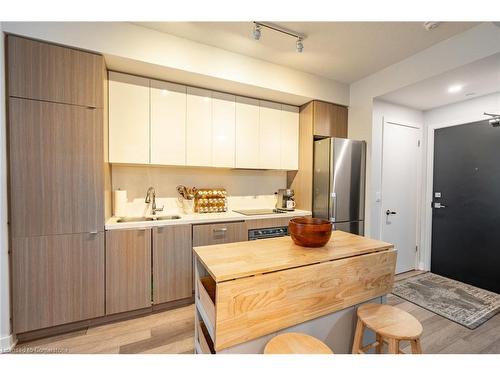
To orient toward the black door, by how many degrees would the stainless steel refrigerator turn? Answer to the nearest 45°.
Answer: approximately 45° to its left

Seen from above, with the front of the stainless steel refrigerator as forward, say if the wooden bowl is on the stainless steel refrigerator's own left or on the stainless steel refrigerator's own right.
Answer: on the stainless steel refrigerator's own right

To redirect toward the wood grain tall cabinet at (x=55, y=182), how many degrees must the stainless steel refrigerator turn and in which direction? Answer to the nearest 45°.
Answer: approximately 90° to its right

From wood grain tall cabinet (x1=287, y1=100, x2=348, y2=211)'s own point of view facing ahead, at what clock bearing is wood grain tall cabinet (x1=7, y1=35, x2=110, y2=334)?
wood grain tall cabinet (x1=7, y1=35, x2=110, y2=334) is roughly at 3 o'clock from wood grain tall cabinet (x1=287, y1=100, x2=348, y2=211).

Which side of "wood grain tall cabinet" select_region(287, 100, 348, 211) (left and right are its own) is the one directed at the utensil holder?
right

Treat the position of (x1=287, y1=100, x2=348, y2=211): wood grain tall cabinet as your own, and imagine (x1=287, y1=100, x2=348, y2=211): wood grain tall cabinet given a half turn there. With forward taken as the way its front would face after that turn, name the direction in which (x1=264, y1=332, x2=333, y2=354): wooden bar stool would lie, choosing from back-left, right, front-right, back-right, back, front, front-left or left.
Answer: back-left

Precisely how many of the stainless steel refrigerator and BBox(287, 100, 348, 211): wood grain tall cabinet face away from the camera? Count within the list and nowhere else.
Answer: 0

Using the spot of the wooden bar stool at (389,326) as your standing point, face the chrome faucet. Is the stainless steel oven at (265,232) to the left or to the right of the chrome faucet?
right

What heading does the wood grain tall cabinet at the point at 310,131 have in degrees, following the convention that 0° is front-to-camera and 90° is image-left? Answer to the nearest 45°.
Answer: approximately 315°

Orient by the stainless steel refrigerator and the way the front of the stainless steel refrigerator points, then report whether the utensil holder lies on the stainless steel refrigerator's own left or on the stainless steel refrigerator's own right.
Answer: on the stainless steel refrigerator's own right

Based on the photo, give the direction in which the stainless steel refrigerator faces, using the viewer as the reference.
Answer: facing the viewer and to the right of the viewer

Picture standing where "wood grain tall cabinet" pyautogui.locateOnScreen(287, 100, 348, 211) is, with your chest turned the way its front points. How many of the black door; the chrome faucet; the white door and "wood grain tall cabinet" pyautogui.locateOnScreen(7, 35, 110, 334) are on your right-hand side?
2

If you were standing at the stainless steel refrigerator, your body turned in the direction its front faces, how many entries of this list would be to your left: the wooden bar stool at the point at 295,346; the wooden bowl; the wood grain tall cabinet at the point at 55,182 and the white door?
1

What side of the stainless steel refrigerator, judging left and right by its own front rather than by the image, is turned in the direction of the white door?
left

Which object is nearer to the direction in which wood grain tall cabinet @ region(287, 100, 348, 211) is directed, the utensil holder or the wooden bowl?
the wooden bowl

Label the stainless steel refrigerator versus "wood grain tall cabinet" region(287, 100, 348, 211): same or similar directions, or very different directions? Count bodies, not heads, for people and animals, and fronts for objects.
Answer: same or similar directions

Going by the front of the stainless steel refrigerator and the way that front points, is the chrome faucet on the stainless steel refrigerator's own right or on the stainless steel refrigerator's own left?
on the stainless steel refrigerator's own right

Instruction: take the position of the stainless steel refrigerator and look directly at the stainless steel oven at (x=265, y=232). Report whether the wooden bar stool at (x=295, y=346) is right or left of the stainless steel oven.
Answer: left
